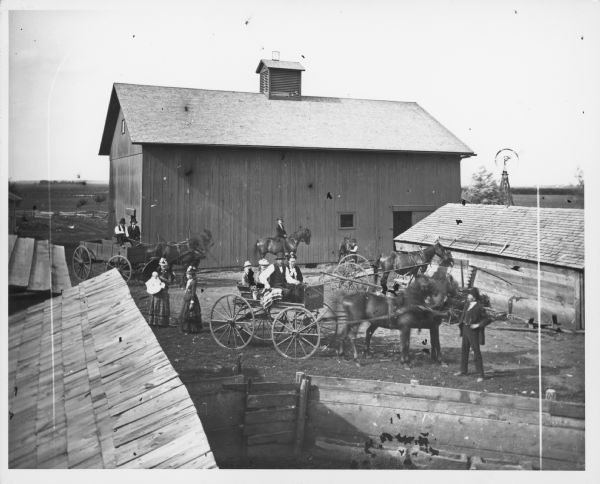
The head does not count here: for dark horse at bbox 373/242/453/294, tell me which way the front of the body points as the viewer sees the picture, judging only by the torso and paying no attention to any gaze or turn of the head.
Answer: to the viewer's right

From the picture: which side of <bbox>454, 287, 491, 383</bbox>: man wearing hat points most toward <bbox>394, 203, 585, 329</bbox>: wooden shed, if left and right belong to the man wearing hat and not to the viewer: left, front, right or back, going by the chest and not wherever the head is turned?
back

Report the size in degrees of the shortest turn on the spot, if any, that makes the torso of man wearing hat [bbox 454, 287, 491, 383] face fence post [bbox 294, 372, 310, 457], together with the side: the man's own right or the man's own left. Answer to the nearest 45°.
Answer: approximately 45° to the man's own right

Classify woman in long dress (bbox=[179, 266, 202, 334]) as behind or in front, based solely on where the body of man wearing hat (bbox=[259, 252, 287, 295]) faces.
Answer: behind

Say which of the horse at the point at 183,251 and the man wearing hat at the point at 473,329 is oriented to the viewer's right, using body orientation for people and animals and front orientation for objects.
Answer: the horse

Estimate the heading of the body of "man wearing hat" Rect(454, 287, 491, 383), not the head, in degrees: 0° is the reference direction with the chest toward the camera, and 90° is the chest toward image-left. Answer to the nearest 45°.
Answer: approximately 45°

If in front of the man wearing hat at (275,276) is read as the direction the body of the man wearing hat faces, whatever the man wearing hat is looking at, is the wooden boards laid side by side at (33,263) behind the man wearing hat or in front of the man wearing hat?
behind

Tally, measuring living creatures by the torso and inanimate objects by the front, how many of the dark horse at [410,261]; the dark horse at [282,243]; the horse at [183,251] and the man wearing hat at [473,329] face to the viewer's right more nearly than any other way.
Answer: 3

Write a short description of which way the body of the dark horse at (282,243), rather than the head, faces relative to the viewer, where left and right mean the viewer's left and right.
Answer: facing to the right of the viewer

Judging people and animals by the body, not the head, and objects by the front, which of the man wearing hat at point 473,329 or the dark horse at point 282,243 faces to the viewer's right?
the dark horse

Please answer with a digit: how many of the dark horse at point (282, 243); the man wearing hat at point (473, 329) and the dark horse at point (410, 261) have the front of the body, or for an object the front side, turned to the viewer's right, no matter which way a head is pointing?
2

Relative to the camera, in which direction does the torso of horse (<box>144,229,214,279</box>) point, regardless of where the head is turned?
to the viewer's right

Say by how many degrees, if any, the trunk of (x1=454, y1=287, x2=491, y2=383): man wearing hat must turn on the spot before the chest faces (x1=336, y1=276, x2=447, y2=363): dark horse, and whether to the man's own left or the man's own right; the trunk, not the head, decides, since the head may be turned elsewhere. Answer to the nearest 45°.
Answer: approximately 45° to the man's own right
